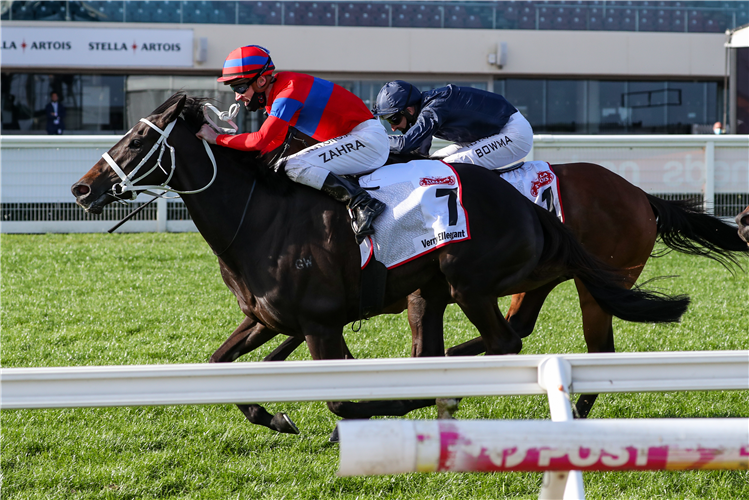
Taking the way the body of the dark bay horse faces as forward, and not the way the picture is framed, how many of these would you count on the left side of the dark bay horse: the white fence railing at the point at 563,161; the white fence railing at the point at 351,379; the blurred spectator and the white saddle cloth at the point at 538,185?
1

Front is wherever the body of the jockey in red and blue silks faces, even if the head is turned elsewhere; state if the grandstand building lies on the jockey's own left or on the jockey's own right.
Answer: on the jockey's own right

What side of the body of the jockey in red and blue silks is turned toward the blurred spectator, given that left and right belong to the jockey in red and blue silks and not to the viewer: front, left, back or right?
right

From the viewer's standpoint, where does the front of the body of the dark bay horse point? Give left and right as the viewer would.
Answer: facing to the left of the viewer

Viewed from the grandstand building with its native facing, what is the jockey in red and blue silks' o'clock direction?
The jockey in red and blue silks is roughly at 12 o'clock from the grandstand building.

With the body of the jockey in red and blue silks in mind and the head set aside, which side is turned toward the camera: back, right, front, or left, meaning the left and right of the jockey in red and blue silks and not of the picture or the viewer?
left

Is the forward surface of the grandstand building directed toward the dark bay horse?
yes

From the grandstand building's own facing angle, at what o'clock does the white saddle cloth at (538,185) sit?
The white saddle cloth is roughly at 12 o'clock from the grandstand building.

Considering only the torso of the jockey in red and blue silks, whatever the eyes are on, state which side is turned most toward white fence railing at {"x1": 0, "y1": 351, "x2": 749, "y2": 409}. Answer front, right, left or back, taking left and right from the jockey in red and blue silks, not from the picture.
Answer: left

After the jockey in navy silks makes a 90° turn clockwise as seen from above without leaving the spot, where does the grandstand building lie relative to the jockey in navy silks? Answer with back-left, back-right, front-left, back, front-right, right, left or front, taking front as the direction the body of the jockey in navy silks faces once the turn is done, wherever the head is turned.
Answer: front

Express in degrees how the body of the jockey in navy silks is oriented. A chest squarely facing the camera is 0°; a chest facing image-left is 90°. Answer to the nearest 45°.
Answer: approximately 90°
